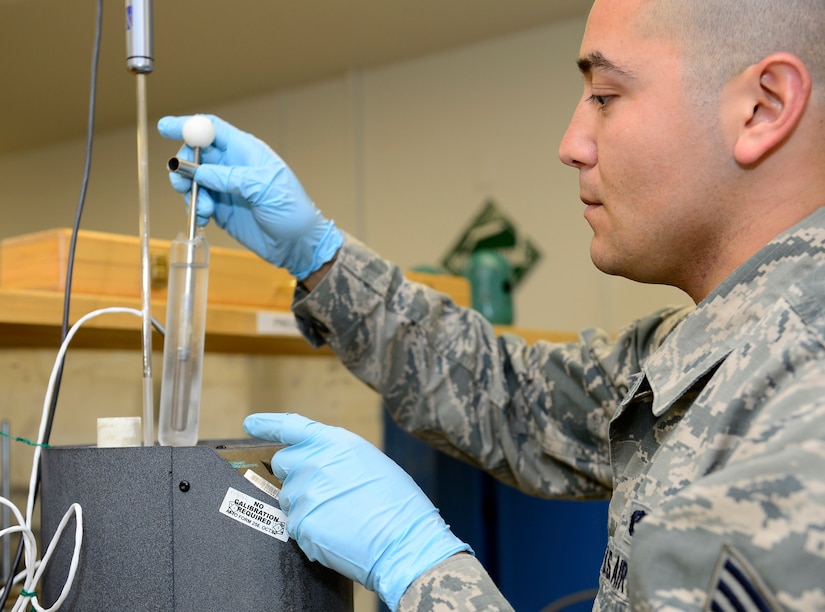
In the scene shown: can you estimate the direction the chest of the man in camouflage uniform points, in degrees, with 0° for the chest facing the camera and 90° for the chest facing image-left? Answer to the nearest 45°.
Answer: approximately 90°

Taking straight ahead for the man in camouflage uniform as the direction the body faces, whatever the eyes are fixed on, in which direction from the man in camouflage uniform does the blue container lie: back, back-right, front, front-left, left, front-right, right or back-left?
right

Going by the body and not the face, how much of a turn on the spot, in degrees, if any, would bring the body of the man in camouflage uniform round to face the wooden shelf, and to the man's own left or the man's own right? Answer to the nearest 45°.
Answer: approximately 45° to the man's own right

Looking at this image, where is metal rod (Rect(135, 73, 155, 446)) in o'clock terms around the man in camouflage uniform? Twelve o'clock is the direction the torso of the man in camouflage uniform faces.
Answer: The metal rod is roughly at 12 o'clock from the man in camouflage uniform.

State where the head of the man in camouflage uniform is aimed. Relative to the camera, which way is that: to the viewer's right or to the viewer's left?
to the viewer's left

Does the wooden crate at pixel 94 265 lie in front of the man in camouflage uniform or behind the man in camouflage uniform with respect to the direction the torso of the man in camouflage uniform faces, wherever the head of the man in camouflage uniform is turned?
in front
